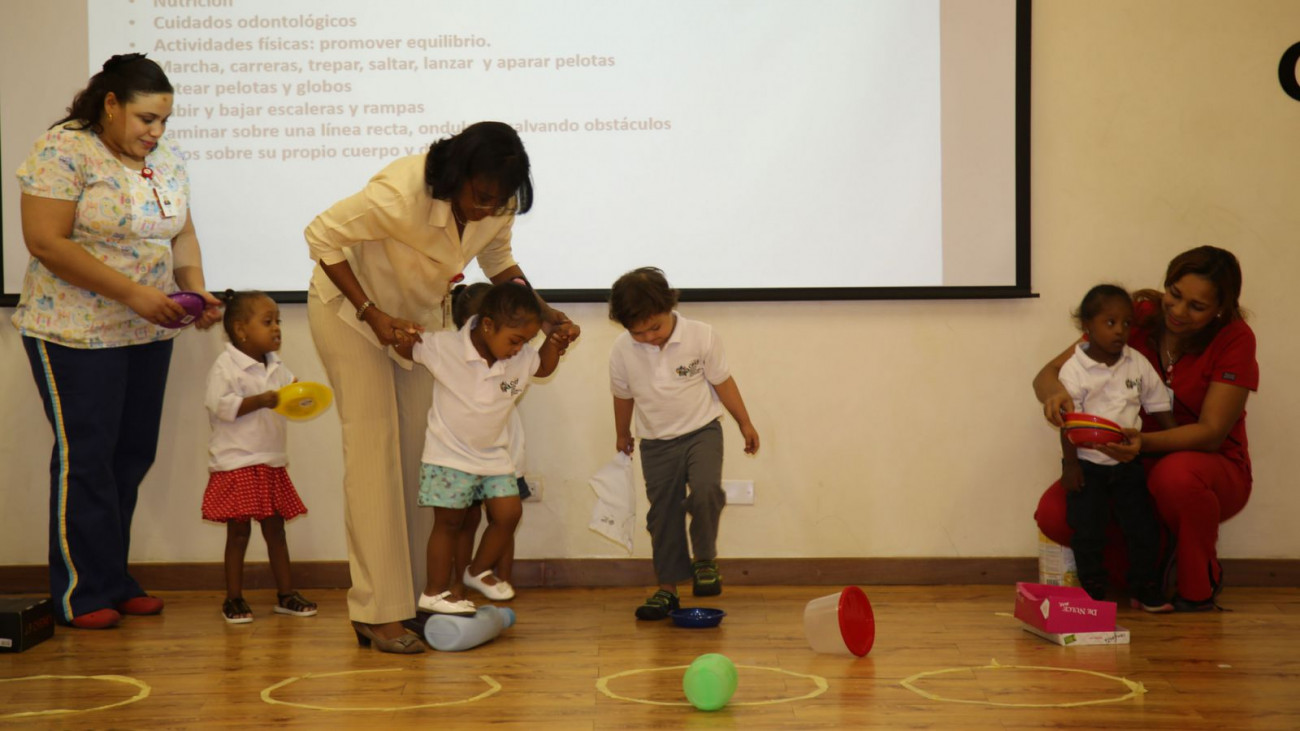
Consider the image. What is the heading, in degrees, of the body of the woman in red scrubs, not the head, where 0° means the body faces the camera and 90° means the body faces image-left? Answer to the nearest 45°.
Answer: approximately 45°

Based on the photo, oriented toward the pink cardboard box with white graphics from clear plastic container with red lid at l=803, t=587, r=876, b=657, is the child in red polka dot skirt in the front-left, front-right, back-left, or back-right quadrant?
back-left

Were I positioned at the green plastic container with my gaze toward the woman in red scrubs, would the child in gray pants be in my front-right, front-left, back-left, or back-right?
front-left

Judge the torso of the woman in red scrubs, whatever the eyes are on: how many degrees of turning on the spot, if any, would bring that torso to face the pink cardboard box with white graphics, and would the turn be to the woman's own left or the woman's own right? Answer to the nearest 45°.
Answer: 0° — they already face it

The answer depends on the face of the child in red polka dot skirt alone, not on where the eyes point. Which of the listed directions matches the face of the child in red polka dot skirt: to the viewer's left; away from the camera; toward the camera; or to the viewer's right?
to the viewer's right

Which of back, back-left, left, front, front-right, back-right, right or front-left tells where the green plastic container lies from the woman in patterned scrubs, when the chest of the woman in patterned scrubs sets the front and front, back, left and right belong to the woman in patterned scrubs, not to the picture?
front

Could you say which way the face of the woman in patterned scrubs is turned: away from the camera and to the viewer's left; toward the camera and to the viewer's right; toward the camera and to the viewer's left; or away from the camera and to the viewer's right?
toward the camera and to the viewer's right

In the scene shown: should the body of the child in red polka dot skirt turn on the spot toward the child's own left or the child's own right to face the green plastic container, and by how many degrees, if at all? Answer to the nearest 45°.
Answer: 0° — they already face it

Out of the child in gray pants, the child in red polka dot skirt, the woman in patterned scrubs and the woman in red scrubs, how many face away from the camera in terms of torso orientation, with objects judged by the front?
0

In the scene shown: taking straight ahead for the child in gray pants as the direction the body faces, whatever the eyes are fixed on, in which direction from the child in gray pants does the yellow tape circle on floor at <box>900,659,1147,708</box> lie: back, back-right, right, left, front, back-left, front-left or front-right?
front-left

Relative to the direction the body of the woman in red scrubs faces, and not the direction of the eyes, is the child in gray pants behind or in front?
in front

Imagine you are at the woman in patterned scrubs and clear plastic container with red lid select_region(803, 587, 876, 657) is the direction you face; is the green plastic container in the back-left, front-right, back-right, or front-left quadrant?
front-right

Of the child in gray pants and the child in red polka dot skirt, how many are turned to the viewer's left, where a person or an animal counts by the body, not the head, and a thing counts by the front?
0

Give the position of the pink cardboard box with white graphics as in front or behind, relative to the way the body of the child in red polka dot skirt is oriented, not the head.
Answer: in front

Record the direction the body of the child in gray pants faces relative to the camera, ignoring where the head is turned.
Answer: toward the camera

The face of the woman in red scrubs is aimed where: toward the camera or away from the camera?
toward the camera

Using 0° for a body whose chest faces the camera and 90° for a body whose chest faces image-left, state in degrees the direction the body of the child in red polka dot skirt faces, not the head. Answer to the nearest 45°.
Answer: approximately 315°
